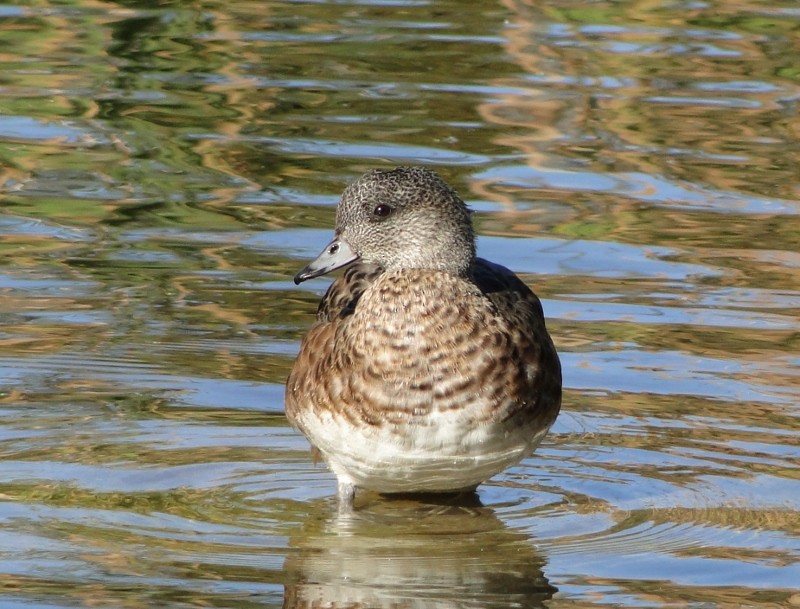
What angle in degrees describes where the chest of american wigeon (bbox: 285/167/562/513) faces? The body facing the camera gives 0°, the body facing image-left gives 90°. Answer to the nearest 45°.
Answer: approximately 0°
